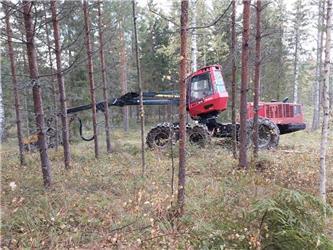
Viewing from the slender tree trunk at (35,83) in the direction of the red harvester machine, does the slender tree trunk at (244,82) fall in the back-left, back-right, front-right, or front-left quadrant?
front-right

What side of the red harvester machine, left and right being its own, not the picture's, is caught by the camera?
left

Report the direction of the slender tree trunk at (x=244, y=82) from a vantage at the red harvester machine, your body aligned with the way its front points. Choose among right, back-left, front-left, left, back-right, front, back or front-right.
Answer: left
